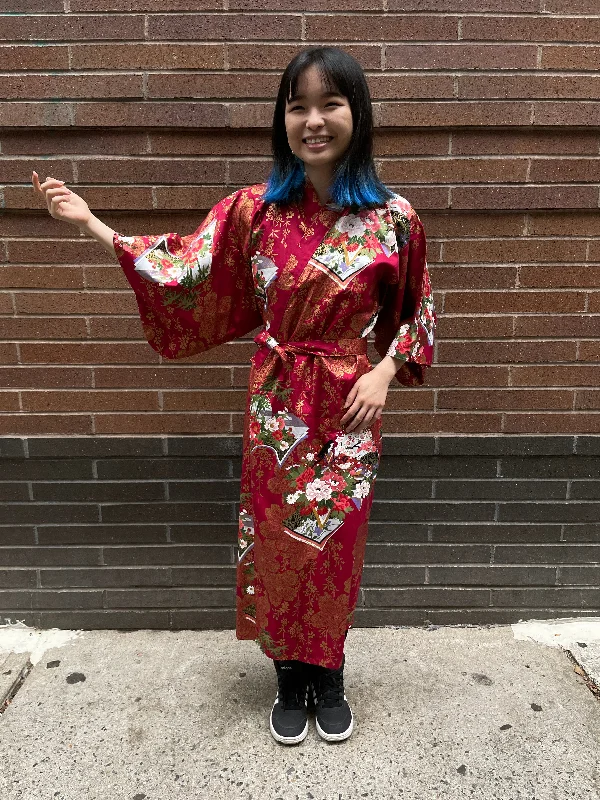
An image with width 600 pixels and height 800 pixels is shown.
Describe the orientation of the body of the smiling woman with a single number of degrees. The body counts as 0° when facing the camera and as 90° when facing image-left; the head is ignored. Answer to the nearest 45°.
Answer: approximately 0°
